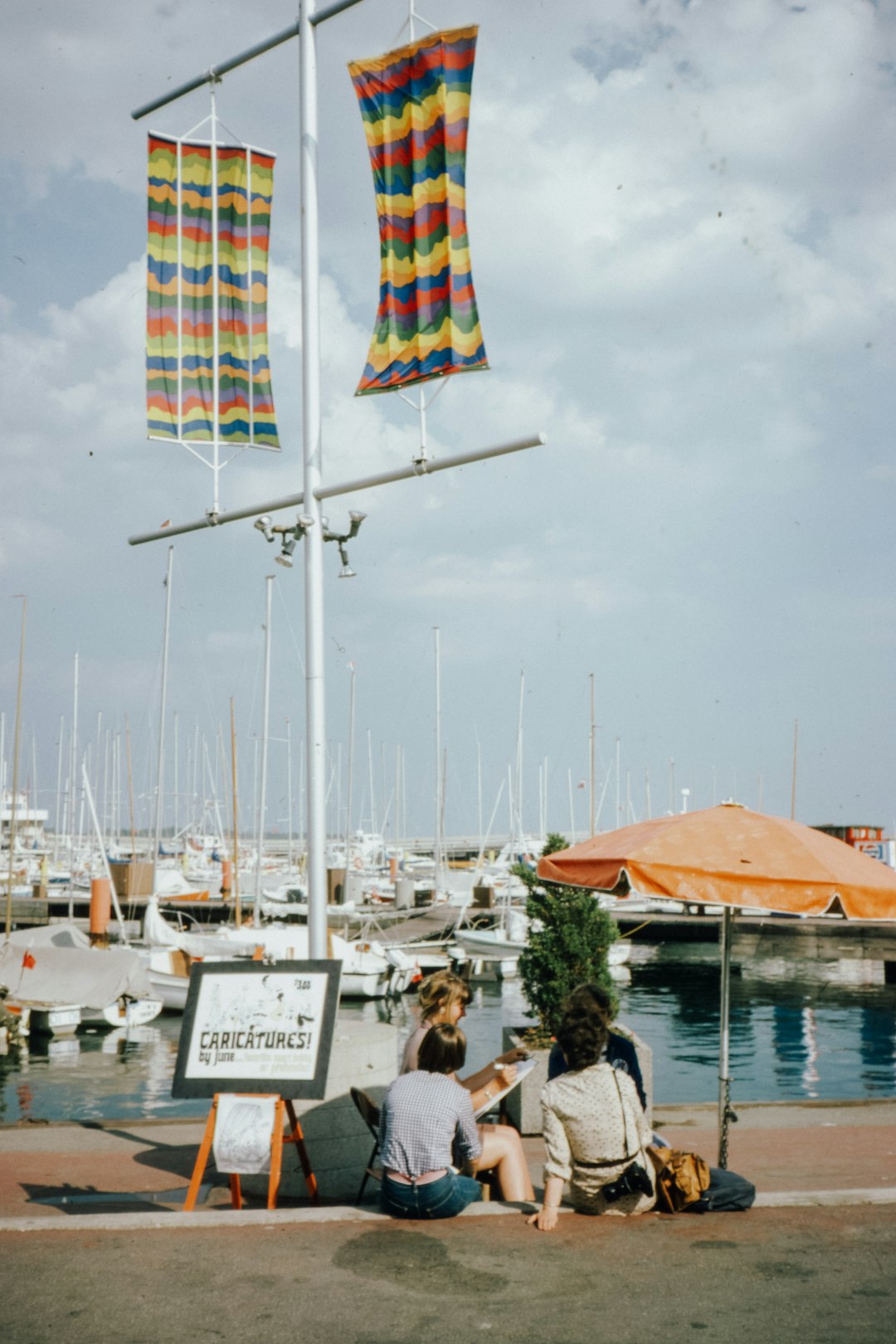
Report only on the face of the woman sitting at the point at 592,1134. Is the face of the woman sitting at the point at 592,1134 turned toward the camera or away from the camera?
away from the camera

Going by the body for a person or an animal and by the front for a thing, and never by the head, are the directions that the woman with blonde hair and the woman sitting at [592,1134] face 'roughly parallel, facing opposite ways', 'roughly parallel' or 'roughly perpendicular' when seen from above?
roughly perpendicular

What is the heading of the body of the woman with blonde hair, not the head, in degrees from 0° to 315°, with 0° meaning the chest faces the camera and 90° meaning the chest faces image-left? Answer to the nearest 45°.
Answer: approximately 270°

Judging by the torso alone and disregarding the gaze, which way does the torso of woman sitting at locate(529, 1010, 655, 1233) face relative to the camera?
away from the camera

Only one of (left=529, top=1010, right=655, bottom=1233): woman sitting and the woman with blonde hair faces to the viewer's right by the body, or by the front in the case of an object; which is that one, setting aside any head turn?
the woman with blonde hair

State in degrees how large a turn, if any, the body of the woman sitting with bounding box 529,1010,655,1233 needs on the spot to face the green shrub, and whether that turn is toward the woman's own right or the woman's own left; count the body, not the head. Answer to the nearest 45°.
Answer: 0° — they already face it

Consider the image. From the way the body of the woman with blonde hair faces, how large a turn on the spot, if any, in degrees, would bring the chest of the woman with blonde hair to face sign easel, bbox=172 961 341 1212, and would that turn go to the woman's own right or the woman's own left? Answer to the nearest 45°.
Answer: approximately 180°

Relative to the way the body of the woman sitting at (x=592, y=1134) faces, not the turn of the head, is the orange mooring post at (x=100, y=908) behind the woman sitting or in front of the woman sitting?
in front

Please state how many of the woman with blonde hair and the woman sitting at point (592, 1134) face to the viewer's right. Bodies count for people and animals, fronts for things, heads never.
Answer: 1
